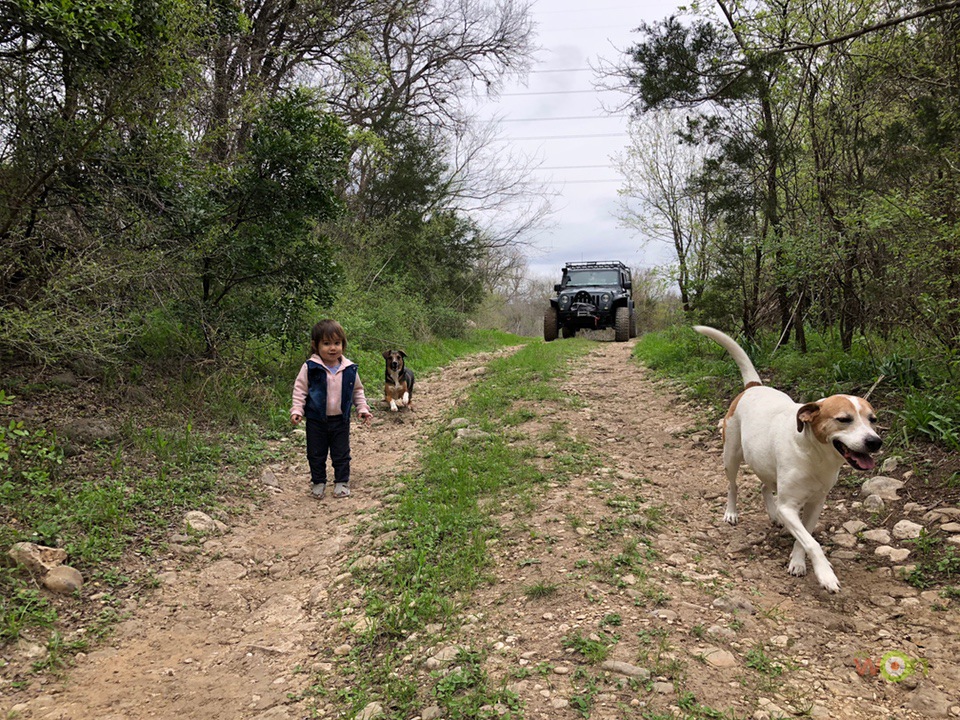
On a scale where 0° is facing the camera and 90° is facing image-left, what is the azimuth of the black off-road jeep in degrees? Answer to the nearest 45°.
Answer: approximately 0°

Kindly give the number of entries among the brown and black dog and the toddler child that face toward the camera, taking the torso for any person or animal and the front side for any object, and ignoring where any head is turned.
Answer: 2

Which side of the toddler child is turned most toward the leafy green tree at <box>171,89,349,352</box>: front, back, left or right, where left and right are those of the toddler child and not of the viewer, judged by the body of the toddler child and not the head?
back

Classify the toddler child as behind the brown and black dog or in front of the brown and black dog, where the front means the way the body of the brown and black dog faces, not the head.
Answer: in front

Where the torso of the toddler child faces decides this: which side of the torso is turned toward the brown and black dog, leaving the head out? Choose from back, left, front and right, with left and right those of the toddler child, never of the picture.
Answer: back

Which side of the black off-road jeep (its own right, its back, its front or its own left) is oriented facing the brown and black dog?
front

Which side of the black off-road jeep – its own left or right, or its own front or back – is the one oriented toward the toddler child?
front

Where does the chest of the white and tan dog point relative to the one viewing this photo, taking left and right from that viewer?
facing the viewer and to the right of the viewer
